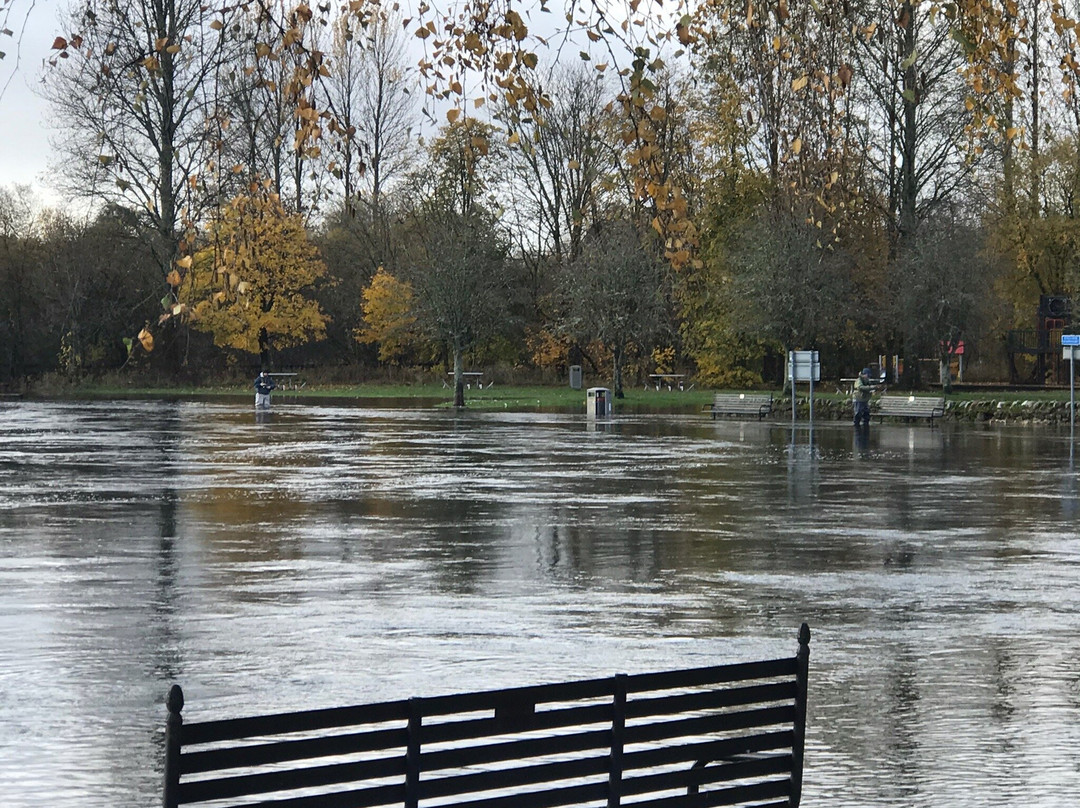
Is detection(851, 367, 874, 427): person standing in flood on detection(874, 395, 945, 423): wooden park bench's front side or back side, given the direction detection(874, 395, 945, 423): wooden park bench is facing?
on the front side

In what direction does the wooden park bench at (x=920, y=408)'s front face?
toward the camera
